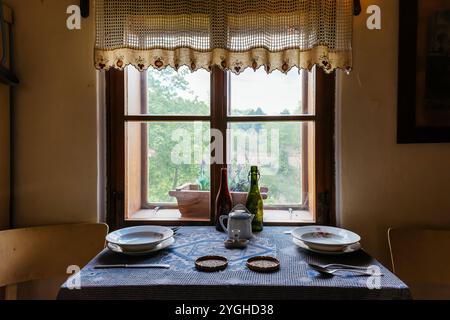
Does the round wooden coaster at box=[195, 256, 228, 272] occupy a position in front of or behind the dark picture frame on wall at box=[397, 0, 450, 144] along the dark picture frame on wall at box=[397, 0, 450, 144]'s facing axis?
in front

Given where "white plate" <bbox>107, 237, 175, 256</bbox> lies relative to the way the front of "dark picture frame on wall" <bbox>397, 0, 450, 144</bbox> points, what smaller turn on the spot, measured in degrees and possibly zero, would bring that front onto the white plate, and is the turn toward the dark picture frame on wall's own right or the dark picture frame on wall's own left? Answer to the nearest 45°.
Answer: approximately 45° to the dark picture frame on wall's own right

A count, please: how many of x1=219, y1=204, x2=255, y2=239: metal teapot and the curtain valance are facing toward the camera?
1

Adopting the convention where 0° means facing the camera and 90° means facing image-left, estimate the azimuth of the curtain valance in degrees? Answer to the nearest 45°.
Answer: approximately 0°
